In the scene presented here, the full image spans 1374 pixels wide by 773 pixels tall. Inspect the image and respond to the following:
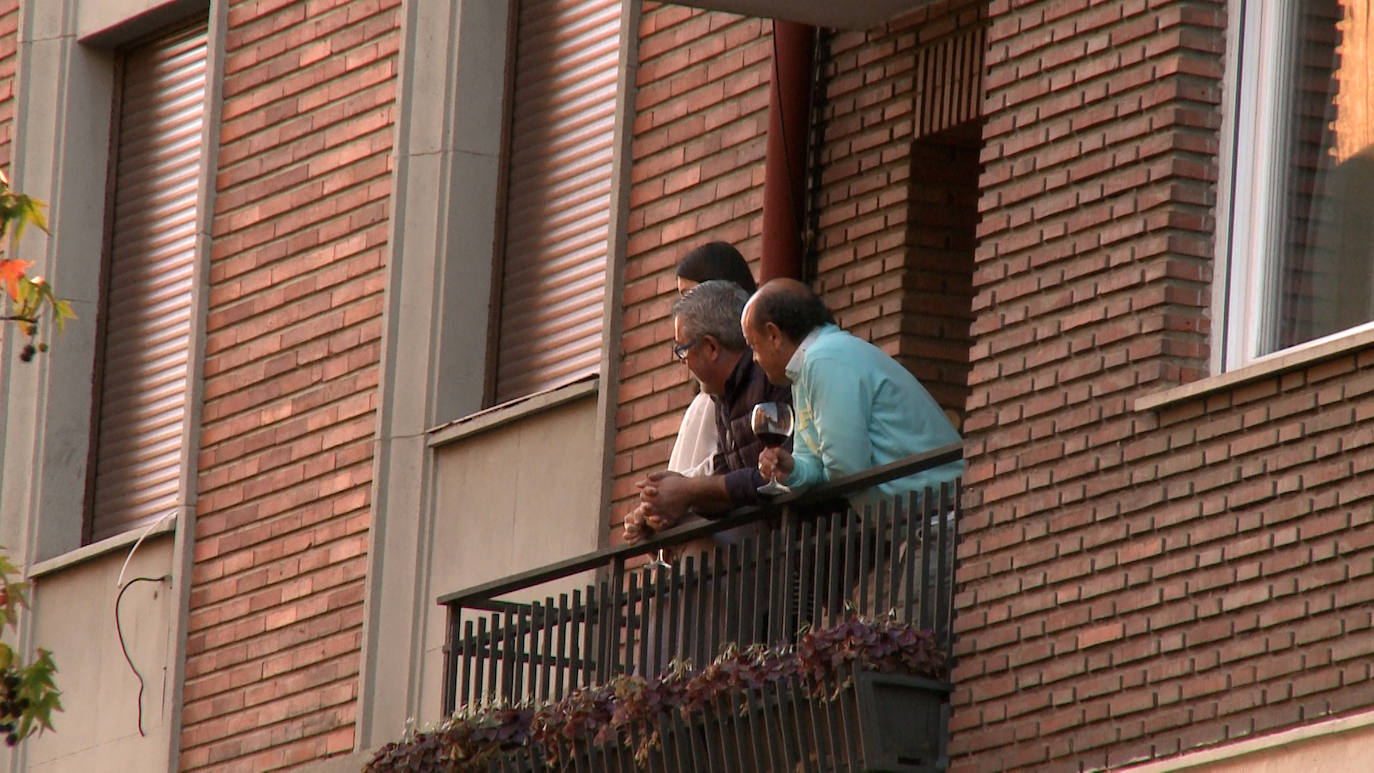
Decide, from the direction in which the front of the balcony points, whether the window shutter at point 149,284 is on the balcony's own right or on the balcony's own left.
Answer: on the balcony's own right

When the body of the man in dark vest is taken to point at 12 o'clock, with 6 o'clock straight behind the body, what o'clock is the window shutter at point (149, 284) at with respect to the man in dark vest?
The window shutter is roughly at 2 o'clock from the man in dark vest.

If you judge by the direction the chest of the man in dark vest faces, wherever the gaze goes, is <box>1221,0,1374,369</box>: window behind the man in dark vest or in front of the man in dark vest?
behind

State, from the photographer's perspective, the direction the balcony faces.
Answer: facing the viewer and to the left of the viewer

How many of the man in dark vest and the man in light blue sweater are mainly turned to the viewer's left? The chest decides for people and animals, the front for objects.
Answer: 2

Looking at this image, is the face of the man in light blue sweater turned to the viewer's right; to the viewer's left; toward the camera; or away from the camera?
to the viewer's left

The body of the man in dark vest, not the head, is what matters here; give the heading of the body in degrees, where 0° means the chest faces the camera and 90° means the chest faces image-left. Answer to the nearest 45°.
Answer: approximately 90°

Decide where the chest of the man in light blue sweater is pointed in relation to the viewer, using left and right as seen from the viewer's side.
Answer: facing to the left of the viewer

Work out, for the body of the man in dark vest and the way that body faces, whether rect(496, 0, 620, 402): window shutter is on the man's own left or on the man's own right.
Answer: on the man's own right
